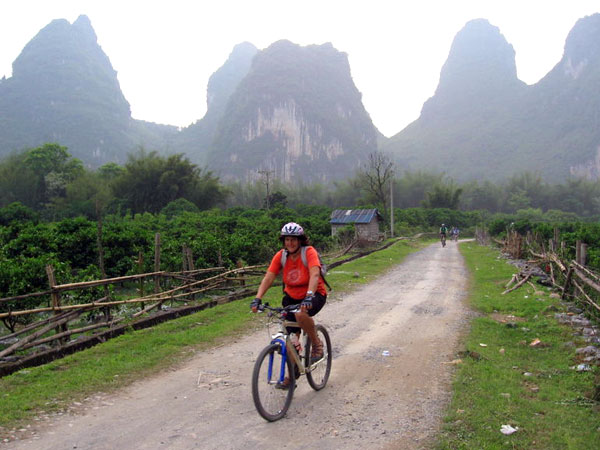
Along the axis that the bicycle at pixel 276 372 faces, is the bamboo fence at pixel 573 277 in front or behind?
behind

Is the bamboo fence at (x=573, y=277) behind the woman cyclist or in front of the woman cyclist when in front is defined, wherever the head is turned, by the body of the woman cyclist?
behind

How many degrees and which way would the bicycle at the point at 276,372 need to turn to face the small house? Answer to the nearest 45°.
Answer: approximately 135° to its right

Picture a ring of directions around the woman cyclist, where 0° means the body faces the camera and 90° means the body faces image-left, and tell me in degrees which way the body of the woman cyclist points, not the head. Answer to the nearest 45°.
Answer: approximately 45°

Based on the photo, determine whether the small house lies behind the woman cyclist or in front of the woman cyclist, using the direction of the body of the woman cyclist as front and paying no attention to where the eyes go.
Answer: behind
